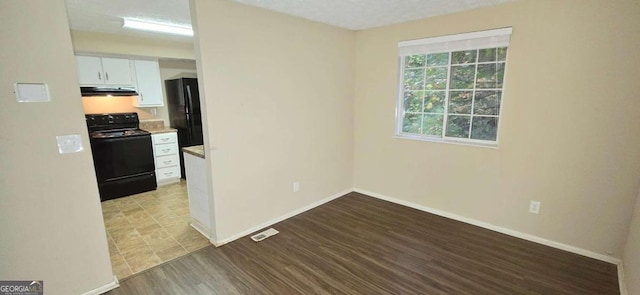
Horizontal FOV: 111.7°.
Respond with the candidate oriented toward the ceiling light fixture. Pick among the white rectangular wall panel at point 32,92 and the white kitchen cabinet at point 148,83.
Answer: the white kitchen cabinet

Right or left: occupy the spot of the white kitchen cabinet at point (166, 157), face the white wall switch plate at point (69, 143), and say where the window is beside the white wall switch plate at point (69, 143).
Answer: left

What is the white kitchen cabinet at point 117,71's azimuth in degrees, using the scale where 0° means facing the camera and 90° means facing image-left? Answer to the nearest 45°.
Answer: approximately 0°

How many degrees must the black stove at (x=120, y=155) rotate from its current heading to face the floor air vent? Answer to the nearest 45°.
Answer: approximately 45° to its left

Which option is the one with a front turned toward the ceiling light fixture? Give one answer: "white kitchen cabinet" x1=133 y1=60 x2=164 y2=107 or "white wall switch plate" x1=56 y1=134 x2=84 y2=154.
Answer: the white kitchen cabinet
